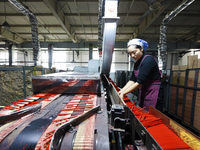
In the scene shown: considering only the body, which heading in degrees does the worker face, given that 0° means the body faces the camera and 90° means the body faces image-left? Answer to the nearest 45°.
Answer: approximately 45°

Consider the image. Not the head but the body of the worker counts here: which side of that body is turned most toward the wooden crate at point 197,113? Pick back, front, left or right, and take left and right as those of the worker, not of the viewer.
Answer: back

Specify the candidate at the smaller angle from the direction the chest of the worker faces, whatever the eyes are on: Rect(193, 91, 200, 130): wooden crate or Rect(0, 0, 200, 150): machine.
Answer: the machine

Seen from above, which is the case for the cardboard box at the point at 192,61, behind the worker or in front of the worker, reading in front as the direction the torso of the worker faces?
behind

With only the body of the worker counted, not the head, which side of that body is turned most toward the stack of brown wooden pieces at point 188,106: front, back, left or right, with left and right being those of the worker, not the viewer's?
back

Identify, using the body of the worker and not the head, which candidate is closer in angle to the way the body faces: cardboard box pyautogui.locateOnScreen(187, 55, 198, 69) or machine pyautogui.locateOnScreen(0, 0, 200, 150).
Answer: the machine
